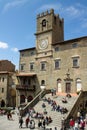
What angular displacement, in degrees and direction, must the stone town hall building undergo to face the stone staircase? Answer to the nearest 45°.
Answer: approximately 45° to its left

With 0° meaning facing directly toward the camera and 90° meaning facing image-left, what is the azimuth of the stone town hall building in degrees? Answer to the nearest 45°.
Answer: approximately 45°
